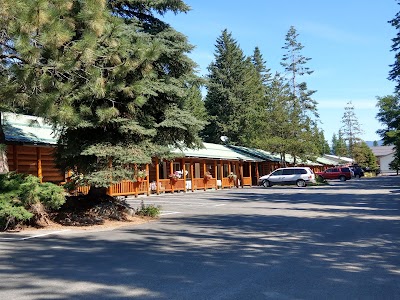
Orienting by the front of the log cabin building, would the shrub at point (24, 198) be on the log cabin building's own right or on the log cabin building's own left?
on the log cabin building's own right

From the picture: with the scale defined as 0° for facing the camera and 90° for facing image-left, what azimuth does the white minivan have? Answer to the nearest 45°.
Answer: approximately 90°

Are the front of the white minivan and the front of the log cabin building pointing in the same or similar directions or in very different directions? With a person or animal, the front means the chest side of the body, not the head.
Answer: very different directions

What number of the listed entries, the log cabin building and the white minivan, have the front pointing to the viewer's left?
1

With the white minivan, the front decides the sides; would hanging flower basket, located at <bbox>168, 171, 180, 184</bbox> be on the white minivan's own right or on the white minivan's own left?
on the white minivan's own left

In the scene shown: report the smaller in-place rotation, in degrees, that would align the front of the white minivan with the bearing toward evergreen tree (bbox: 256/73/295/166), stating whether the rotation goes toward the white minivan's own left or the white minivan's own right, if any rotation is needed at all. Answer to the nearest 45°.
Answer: approximately 90° to the white minivan's own right

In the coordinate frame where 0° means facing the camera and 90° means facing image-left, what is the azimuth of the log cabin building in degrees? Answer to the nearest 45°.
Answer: approximately 315°

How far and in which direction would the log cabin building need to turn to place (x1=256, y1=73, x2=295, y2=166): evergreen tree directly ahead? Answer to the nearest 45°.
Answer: approximately 90° to its left

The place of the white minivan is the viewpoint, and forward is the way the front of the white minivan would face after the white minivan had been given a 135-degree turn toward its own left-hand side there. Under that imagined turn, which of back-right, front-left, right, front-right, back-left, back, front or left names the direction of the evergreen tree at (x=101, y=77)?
front-right
